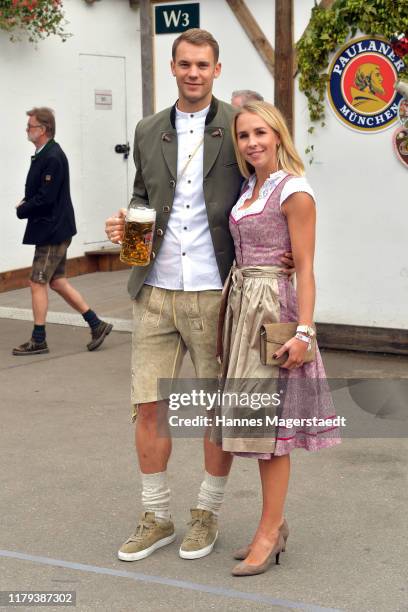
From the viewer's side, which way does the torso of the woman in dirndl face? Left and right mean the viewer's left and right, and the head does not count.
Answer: facing the viewer and to the left of the viewer

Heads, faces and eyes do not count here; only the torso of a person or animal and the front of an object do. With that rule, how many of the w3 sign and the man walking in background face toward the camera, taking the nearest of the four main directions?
1

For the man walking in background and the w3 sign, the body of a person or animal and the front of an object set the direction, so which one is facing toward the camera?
the w3 sign

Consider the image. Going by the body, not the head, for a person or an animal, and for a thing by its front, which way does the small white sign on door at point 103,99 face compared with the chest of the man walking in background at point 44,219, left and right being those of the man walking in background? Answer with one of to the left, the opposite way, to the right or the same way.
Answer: to the left

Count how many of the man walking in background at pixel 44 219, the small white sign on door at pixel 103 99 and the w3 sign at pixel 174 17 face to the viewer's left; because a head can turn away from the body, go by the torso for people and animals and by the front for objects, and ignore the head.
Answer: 1

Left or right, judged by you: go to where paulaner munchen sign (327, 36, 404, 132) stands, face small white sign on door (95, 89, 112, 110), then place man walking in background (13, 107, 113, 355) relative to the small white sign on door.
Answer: left

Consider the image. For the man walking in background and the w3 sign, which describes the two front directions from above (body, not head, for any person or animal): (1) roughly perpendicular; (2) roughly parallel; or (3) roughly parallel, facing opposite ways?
roughly perpendicular

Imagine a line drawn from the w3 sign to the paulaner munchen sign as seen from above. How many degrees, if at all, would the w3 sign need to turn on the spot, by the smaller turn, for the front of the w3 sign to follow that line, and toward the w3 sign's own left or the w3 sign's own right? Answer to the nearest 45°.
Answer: approximately 45° to the w3 sign's own left

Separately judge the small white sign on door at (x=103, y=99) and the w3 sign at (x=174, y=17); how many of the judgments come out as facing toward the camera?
2

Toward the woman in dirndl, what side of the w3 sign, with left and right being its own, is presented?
front

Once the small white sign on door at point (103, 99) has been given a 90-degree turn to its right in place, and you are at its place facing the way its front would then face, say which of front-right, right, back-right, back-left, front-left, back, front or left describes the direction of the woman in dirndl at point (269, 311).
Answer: left

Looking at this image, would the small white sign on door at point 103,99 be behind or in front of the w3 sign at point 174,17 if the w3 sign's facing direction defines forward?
behind

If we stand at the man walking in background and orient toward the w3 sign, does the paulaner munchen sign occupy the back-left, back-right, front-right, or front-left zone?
front-right

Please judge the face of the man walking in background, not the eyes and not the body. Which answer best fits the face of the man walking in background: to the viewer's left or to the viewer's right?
to the viewer's left

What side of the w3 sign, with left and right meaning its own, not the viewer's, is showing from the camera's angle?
front

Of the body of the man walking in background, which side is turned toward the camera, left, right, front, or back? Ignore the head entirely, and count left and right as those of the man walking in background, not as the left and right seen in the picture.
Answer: left
